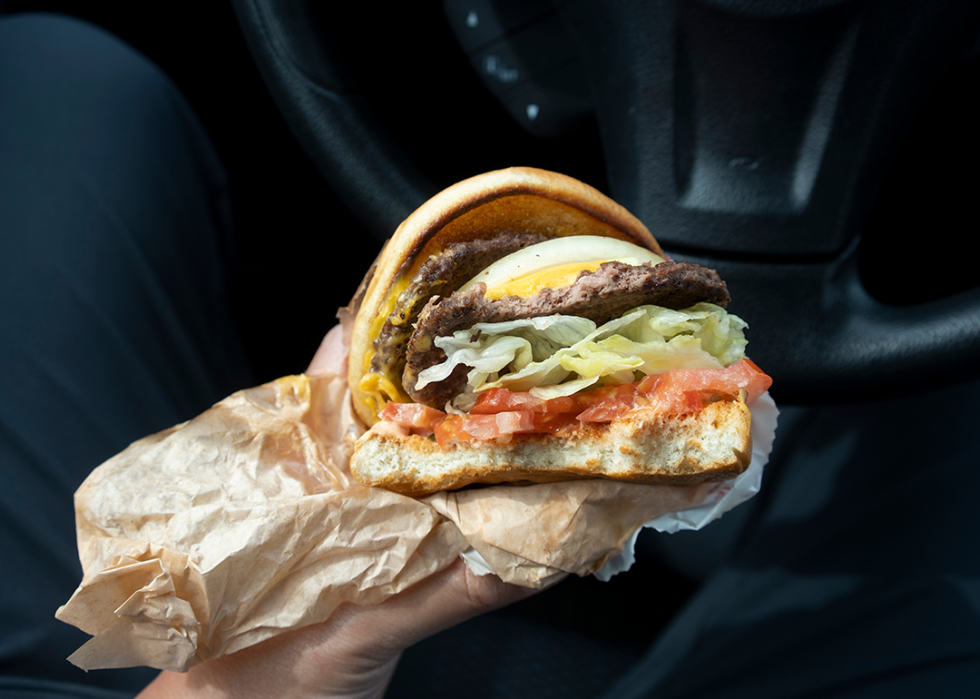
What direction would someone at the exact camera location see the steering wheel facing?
facing the viewer
